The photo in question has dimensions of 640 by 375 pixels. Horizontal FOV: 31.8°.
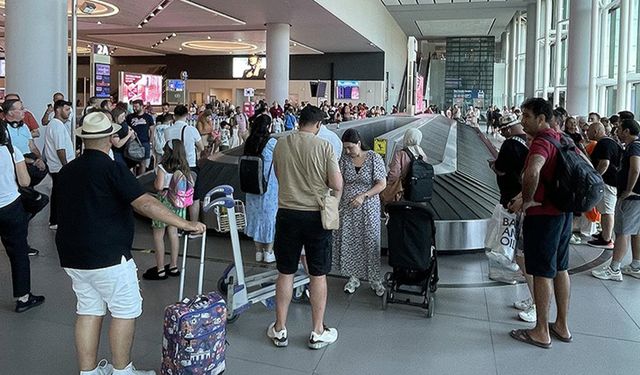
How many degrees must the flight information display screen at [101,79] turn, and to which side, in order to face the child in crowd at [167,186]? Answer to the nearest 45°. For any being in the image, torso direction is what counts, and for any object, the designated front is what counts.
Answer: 0° — it already faces them

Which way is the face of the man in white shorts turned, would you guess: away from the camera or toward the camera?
away from the camera

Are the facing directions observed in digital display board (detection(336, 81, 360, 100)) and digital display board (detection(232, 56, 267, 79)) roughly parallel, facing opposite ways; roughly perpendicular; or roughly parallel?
roughly parallel

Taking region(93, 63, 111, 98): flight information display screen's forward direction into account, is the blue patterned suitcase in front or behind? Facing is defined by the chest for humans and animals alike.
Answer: in front

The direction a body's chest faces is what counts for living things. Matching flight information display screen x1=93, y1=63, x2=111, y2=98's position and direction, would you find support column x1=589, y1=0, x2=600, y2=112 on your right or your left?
on your left

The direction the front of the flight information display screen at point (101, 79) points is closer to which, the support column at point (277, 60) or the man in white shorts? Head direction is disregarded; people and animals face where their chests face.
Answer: the man in white shorts

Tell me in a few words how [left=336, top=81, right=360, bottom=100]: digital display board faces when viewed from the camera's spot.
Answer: facing the viewer

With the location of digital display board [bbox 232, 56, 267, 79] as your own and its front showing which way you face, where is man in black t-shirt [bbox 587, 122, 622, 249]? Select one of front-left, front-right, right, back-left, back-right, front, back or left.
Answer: front

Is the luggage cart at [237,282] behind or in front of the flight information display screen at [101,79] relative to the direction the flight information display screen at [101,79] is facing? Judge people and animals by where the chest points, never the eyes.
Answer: in front

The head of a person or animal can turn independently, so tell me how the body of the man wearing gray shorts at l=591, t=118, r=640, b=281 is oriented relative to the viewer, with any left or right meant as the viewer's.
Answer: facing to the left of the viewer

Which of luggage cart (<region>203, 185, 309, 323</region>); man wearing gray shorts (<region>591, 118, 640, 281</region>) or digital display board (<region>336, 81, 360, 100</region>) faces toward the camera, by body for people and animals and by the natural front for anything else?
the digital display board

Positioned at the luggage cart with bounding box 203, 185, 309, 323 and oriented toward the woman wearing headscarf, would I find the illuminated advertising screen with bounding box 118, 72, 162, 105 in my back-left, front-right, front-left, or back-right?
front-left

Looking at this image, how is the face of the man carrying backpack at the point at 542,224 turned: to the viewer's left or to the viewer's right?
to the viewer's left
